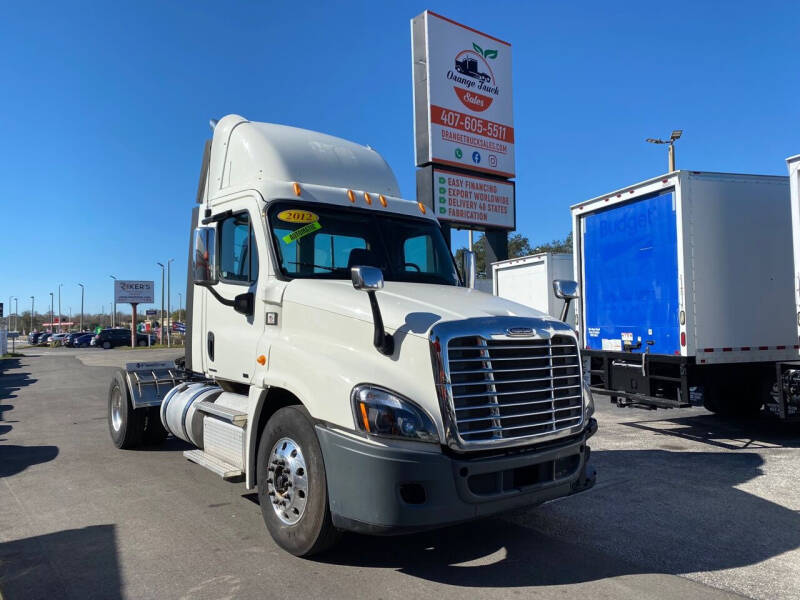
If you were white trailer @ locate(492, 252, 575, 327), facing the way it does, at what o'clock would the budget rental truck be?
The budget rental truck is roughly at 4 o'clock from the white trailer.

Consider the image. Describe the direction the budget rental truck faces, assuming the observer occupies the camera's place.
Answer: facing away from the viewer and to the right of the viewer

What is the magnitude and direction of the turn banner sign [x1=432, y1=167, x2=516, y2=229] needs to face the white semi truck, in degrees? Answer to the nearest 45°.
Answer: approximately 45° to its right

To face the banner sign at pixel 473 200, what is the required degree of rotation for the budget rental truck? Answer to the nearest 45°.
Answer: approximately 90° to its left

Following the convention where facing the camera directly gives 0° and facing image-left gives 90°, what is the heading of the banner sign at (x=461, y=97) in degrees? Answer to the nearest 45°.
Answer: approximately 315°

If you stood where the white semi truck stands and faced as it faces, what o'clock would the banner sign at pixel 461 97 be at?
The banner sign is roughly at 8 o'clock from the white semi truck.

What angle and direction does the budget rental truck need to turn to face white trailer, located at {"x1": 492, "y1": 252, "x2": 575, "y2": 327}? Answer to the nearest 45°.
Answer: approximately 90° to its left
